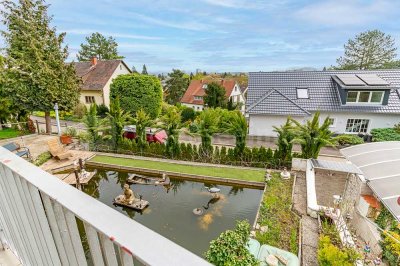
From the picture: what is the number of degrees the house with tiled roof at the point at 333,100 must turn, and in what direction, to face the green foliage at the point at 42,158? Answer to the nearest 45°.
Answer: approximately 45° to its right

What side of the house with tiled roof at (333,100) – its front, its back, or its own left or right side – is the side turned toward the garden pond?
front

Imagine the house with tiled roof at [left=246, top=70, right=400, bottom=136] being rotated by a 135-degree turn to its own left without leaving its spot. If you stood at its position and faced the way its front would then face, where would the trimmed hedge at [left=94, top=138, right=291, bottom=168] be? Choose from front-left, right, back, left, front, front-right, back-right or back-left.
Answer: back

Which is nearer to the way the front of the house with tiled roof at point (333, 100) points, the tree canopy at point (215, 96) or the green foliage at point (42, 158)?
the green foliage

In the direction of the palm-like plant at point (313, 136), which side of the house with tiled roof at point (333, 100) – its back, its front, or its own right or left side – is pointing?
front

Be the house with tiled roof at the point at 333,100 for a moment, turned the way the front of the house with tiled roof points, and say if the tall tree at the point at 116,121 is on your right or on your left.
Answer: on your right

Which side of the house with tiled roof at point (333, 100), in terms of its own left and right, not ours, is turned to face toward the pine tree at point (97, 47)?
right

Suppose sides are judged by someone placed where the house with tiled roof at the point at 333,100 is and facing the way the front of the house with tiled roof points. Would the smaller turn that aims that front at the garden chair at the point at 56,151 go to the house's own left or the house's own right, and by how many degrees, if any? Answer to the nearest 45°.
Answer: approximately 45° to the house's own right

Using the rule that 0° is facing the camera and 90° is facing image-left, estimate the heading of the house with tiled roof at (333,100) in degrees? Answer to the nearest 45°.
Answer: approximately 0°

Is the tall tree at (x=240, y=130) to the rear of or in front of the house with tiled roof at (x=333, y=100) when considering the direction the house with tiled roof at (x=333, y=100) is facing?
in front
